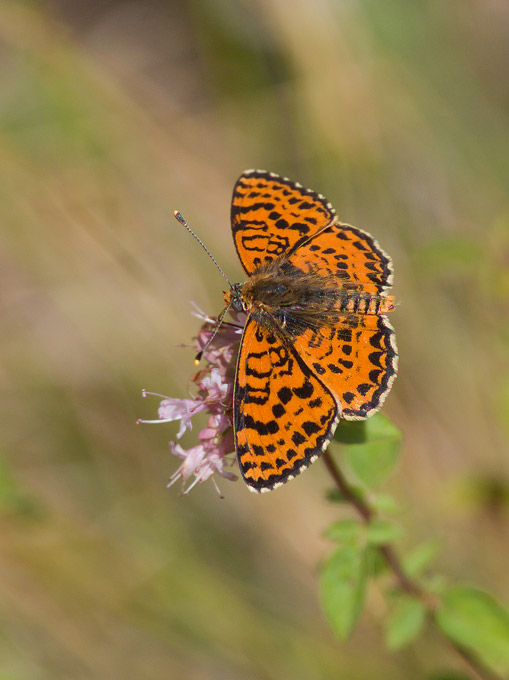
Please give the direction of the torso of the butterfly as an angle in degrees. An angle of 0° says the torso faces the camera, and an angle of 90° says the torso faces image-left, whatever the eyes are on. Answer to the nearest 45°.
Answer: approximately 90°
